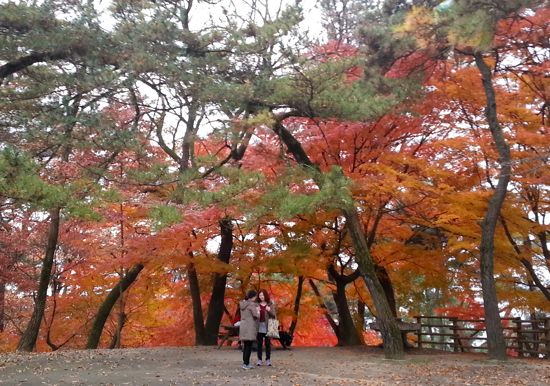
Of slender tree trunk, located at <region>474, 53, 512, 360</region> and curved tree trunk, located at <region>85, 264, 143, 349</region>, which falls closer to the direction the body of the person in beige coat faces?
the slender tree trunk

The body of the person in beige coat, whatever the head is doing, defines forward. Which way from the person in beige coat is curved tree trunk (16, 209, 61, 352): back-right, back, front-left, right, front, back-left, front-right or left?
back-left

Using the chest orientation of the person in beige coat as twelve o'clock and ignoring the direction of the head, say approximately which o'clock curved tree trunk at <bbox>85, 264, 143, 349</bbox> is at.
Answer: The curved tree trunk is roughly at 8 o'clock from the person in beige coat.

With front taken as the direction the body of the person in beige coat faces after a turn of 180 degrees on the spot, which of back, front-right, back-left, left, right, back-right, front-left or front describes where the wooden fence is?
back-right
